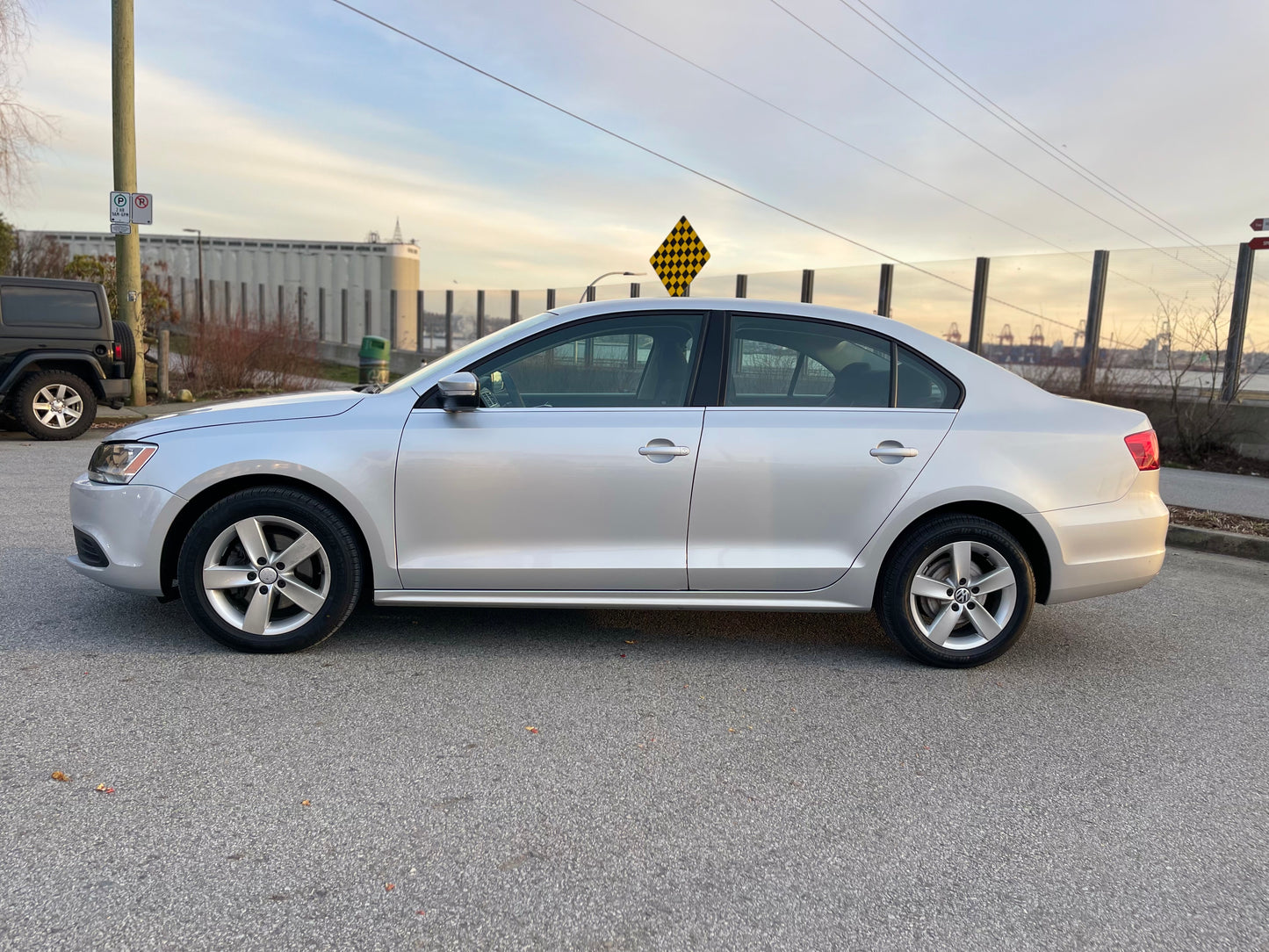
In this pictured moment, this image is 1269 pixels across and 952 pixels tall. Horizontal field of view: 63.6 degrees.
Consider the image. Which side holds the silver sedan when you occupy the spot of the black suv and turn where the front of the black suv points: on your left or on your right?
on your left

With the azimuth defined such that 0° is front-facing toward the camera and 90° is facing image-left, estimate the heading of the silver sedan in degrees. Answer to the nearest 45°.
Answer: approximately 90°

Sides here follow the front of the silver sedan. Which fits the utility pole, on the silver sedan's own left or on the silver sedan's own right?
on the silver sedan's own right

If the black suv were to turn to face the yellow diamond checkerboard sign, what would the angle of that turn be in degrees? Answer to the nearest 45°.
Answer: approximately 180°

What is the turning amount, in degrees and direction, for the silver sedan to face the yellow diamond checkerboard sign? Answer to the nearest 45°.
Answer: approximately 90° to its right

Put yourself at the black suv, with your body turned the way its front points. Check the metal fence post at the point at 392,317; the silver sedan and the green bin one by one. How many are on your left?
1

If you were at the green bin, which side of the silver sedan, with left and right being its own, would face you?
right

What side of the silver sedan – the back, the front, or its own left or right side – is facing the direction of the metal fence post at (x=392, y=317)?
right

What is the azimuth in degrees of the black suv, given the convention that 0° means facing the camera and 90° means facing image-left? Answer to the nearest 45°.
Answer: approximately 90°

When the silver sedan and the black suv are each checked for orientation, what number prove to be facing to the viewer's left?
2

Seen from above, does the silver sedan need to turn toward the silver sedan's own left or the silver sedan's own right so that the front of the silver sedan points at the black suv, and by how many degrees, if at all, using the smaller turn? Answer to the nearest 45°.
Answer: approximately 45° to the silver sedan's own right
